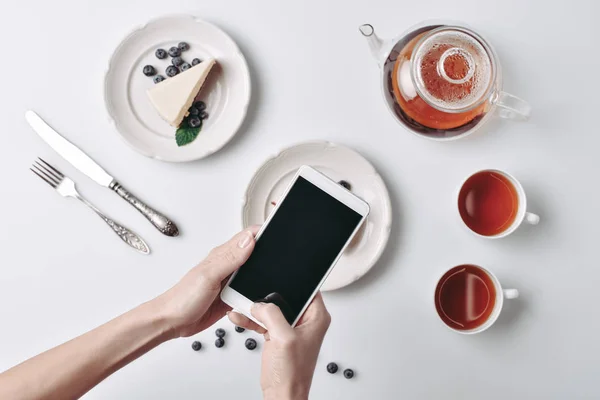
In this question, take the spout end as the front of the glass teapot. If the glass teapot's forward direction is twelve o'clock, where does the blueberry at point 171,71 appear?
The blueberry is roughly at 11 o'clock from the glass teapot.

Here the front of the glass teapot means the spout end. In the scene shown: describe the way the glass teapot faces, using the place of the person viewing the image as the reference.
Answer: facing away from the viewer and to the left of the viewer

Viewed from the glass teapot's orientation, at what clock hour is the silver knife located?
The silver knife is roughly at 11 o'clock from the glass teapot.

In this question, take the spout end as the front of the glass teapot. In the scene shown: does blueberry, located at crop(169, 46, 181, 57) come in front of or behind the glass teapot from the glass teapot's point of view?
in front

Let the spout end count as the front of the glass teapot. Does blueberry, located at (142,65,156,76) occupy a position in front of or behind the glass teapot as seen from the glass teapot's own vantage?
in front
